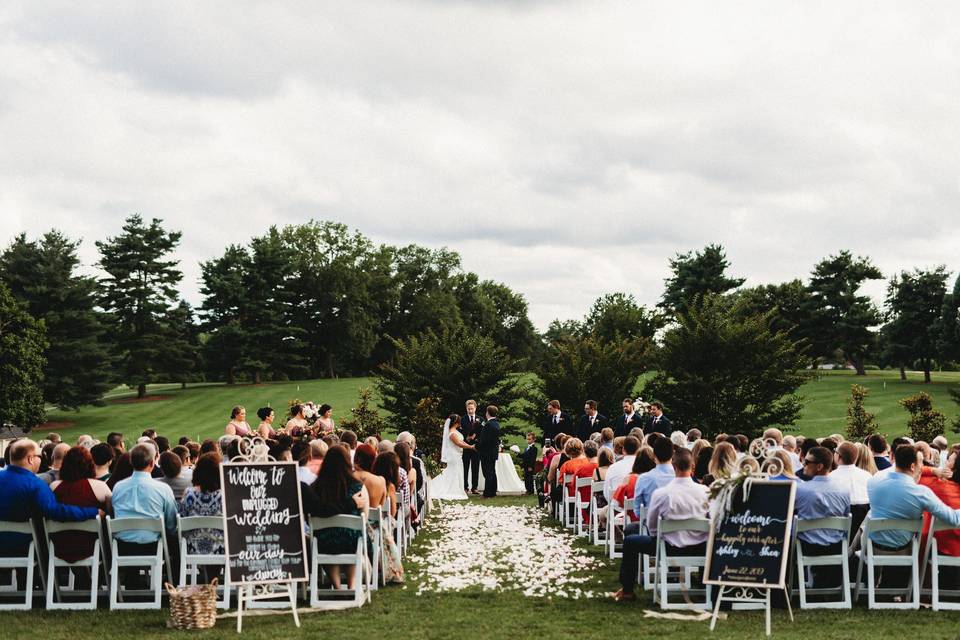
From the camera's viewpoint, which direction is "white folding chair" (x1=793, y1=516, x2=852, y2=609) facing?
away from the camera

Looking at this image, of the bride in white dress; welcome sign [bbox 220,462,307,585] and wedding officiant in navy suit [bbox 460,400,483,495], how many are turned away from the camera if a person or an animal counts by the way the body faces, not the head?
0

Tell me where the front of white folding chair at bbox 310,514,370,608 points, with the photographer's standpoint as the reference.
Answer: facing away from the viewer

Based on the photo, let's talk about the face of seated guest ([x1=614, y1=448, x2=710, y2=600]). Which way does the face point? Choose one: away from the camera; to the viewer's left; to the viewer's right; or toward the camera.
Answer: away from the camera

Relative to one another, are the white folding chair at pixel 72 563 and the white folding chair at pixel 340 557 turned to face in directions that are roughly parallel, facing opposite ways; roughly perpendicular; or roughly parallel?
roughly parallel

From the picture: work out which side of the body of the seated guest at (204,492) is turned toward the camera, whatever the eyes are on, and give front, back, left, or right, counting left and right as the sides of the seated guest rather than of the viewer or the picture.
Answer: back

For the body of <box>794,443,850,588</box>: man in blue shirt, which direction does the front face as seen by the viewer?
away from the camera

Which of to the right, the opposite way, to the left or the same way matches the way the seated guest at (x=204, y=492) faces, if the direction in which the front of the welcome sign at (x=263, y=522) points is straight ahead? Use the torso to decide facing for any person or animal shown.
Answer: the opposite way

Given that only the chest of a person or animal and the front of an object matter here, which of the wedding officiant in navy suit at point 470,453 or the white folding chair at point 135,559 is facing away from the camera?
the white folding chair

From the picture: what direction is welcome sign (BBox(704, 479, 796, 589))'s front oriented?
toward the camera

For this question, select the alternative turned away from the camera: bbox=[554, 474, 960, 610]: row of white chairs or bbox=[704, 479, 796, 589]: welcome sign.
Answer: the row of white chairs

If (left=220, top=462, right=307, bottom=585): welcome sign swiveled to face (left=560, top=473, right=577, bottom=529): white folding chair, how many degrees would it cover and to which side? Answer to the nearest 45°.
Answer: approximately 135° to its left

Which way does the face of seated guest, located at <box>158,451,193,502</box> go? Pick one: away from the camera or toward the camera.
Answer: away from the camera

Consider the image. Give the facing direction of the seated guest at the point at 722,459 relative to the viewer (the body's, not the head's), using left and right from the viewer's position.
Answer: facing away from the viewer

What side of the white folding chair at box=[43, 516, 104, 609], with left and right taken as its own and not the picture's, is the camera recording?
back
